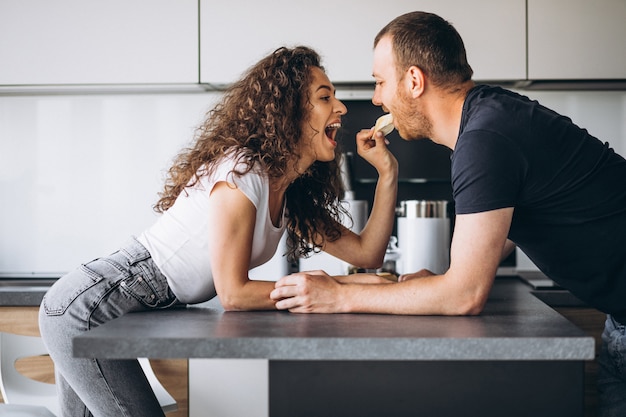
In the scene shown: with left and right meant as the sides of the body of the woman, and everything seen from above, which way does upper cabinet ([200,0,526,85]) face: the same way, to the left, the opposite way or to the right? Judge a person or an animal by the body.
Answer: to the right

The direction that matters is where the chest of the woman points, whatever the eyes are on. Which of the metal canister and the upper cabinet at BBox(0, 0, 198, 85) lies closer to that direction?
the metal canister

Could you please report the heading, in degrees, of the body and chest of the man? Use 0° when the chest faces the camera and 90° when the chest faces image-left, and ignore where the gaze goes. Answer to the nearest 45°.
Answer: approximately 90°

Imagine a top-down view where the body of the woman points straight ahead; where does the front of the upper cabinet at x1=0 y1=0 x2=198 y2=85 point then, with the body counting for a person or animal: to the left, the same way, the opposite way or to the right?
to the right

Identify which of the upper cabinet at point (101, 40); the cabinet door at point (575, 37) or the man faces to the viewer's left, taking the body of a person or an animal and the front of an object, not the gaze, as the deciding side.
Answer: the man

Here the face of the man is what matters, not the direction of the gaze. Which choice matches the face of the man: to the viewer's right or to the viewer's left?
to the viewer's left

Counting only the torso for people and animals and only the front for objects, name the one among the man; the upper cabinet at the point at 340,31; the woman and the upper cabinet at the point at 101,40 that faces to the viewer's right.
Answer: the woman

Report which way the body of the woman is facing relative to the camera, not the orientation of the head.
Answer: to the viewer's right
